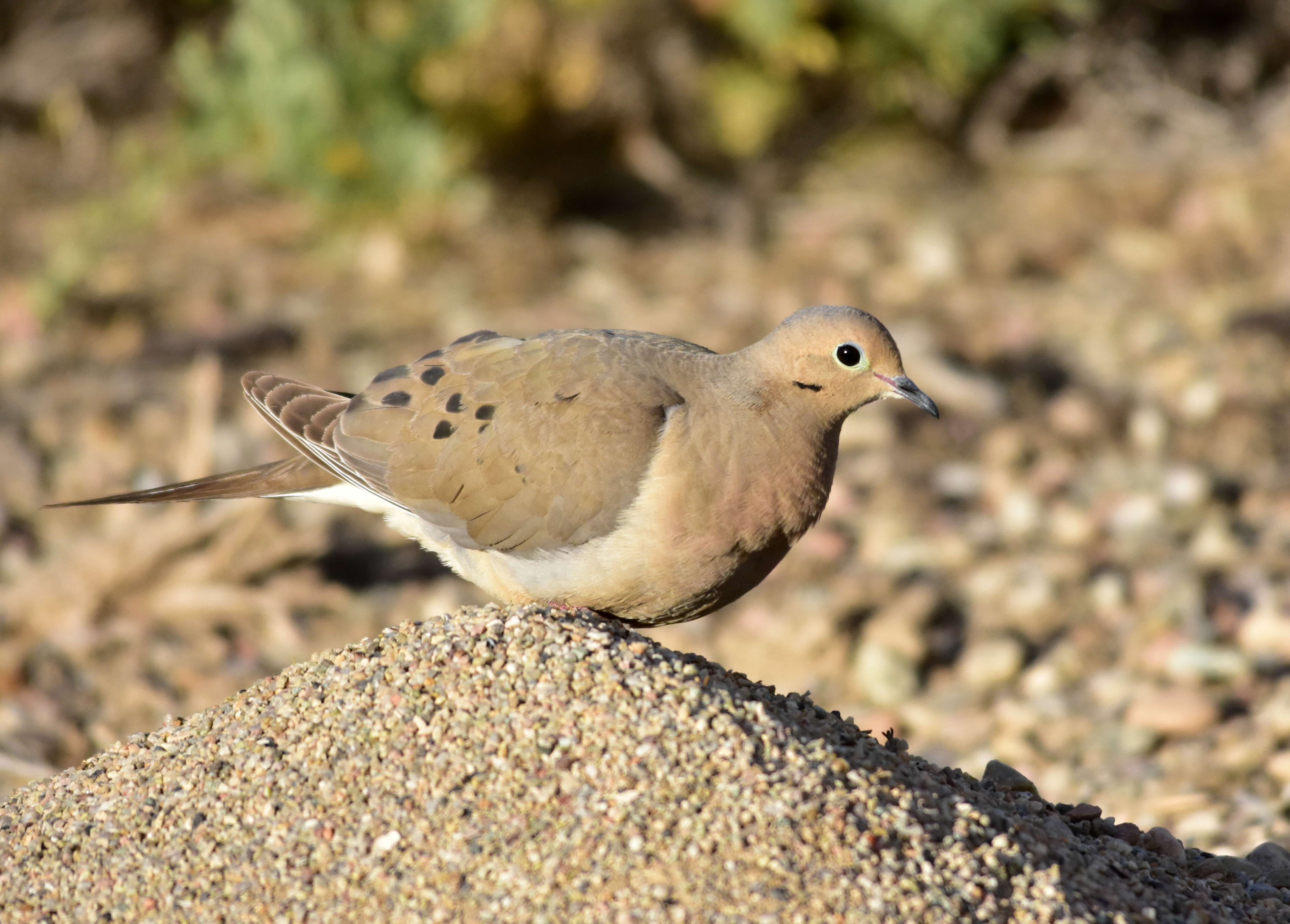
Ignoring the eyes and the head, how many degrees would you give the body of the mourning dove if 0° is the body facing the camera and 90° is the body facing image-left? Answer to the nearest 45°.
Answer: approximately 270°
